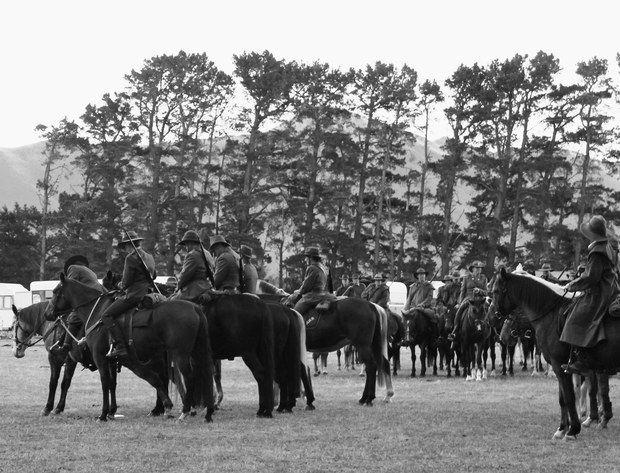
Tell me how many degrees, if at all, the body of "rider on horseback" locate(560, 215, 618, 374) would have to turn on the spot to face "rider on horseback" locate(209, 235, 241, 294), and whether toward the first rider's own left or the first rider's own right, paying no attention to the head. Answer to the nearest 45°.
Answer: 0° — they already face them

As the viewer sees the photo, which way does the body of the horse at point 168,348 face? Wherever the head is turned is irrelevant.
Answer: to the viewer's left

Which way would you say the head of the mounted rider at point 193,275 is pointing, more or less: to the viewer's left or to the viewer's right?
to the viewer's left

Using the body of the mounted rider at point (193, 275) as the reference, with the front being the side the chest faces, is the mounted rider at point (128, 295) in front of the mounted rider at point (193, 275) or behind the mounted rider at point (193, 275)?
in front

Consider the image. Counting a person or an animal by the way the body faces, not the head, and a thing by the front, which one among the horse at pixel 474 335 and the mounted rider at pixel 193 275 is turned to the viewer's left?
the mounted rider

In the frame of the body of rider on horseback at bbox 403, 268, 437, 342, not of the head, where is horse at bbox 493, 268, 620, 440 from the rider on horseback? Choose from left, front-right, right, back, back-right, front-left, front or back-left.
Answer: front

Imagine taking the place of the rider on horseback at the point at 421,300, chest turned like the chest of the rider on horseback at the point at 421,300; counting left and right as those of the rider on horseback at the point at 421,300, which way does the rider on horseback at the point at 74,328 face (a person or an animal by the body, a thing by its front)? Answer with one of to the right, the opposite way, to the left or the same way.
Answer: to the right

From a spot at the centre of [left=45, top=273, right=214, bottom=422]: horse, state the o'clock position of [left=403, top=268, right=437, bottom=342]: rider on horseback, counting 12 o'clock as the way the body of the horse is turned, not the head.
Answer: The rider on horseback is roughly at 4 o'clock from the horse.

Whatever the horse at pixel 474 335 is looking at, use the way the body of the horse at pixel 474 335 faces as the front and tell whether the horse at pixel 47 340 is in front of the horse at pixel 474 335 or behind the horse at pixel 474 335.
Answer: in front

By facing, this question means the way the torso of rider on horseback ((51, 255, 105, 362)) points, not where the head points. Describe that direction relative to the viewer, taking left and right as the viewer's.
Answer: facing to the left of the viewer

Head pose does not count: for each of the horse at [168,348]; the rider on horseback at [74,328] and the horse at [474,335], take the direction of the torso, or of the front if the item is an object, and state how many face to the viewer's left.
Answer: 2

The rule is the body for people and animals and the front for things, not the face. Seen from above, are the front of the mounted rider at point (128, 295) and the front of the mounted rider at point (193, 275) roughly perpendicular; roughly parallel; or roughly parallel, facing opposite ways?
roughly parallel

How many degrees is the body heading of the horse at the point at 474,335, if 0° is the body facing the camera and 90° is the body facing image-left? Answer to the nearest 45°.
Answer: approximately 0°

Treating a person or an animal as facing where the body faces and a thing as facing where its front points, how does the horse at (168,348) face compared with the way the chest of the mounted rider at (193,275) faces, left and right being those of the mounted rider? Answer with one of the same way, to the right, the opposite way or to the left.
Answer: the same way

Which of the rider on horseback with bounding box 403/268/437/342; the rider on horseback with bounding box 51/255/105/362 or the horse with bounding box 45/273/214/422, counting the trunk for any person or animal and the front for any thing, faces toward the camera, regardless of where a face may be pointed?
the rider on horseback with bounding box 403/268/437/342

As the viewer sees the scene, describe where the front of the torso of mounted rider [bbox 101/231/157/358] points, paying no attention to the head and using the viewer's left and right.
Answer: facing to the left of the viewer
